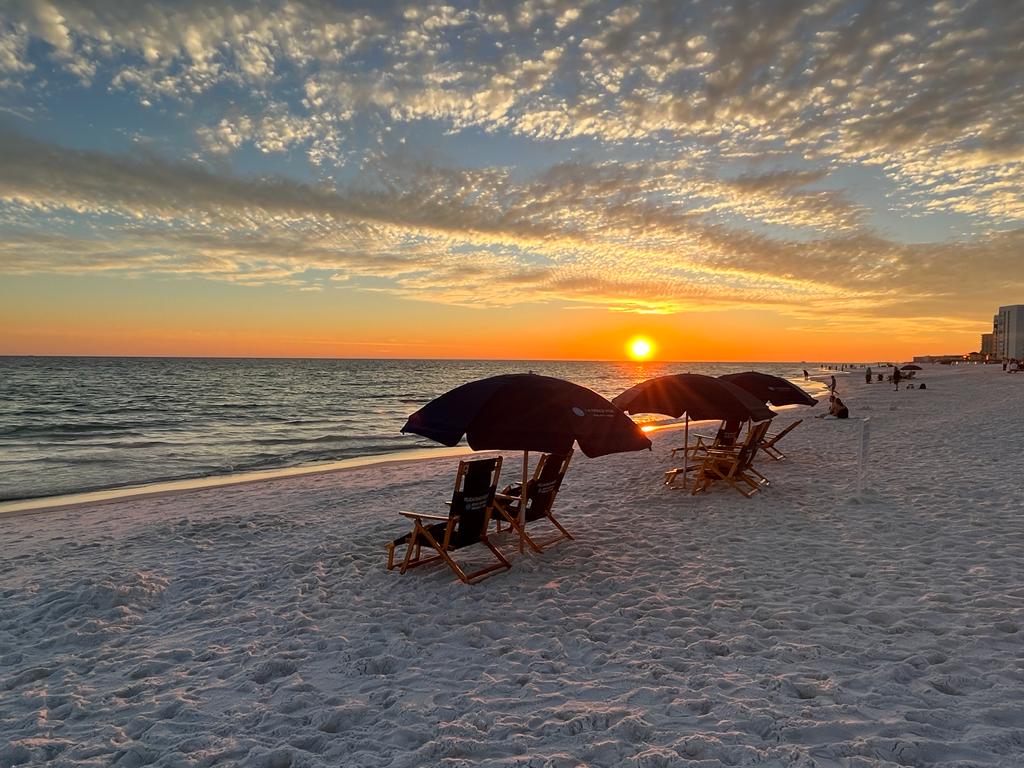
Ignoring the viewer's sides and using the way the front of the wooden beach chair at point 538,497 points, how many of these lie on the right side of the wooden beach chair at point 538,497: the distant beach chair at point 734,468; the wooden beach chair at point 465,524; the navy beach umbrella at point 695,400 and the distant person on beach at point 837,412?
3

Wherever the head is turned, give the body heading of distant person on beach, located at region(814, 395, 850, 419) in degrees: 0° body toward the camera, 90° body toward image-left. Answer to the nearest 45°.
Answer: approximately 90°

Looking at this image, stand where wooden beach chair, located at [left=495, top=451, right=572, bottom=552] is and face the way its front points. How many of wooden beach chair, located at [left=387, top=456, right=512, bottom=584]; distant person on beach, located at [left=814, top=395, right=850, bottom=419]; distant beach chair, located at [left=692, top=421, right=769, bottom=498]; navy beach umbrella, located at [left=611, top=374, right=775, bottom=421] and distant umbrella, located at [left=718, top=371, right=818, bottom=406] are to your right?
4

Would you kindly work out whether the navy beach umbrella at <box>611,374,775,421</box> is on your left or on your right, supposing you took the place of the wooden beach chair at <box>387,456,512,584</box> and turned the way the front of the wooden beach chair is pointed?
on your right

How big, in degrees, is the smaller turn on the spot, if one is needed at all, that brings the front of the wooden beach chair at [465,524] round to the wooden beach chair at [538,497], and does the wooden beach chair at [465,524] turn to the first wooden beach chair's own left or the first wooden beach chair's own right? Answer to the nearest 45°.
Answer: approximately 90° to the first wooden beach chair's own right

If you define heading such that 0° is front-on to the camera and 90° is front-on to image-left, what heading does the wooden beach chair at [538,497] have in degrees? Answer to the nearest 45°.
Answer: approximately 135°

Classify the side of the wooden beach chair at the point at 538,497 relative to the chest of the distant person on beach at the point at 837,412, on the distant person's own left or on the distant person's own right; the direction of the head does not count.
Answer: on the distant person's own left

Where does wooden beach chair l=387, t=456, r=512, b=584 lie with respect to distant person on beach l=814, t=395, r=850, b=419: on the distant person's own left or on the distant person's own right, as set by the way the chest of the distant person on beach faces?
on the distant person's own left

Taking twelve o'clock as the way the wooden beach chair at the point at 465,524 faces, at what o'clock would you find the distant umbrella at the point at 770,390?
The distant umbrella is roughly at 3 o'clock from the wooden beach chair.
